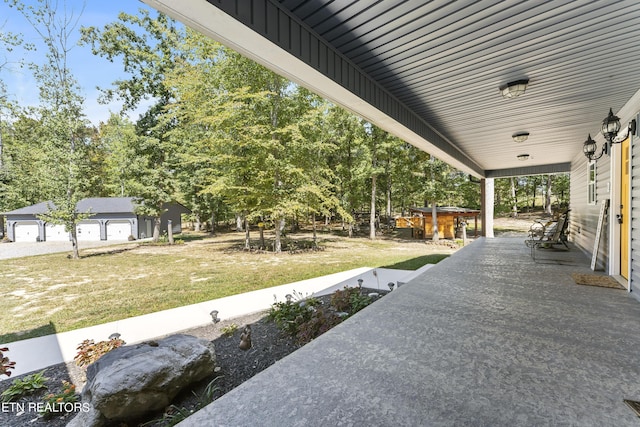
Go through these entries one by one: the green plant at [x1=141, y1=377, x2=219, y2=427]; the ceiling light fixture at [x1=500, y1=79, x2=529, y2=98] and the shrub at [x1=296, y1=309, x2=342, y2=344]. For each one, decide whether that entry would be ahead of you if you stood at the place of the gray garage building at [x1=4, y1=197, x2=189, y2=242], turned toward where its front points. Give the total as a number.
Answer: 3

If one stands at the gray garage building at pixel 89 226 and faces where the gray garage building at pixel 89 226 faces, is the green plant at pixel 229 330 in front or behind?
in front

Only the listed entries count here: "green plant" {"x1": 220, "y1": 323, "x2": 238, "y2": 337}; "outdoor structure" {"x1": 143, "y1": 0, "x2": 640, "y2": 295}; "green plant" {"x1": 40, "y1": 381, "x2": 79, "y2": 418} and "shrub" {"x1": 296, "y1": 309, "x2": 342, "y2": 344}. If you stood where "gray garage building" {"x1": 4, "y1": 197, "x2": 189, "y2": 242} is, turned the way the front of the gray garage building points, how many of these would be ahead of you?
4

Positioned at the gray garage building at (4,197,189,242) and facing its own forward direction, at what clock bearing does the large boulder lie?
The large boulder is roughly at 12 o'clock from the gray garage building.

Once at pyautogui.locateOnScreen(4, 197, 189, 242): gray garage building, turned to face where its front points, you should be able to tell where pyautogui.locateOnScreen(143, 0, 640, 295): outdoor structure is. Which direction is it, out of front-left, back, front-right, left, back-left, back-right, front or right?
front

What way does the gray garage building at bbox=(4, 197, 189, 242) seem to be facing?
toward the camera

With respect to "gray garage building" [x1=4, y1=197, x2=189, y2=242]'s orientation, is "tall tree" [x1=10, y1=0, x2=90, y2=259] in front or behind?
in front

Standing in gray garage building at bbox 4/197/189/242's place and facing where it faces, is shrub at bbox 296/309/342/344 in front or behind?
in front

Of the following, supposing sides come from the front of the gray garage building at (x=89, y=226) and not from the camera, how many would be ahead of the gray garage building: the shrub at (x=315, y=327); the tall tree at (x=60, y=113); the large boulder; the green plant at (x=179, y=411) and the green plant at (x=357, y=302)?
5

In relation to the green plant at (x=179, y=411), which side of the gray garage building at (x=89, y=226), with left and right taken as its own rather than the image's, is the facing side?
front

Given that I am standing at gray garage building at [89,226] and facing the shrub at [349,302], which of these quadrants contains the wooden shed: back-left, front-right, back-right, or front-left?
front-left

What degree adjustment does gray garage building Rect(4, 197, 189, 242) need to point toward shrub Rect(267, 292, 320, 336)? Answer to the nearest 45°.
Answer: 0° — it already faces it

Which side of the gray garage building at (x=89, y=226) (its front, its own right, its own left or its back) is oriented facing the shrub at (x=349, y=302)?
front
